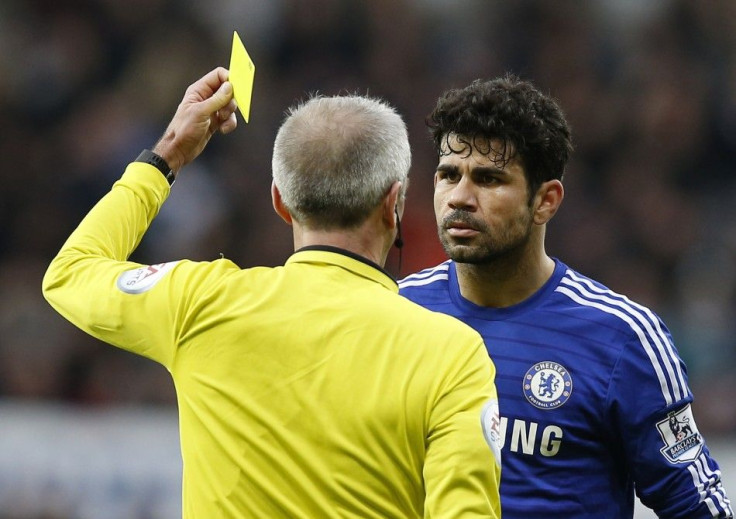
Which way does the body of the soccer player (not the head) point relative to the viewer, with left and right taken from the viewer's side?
facing the viewer and to the left of the viewer

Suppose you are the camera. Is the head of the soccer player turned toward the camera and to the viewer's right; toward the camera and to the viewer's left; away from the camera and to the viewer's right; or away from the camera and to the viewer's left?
toward the camera and to the viewer's left

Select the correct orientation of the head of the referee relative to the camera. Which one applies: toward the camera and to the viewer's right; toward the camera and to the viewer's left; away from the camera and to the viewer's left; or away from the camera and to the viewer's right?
away from the camera and to the viewer's right

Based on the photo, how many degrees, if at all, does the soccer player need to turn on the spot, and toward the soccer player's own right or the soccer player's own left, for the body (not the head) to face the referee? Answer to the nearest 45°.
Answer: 0° — they already face them
